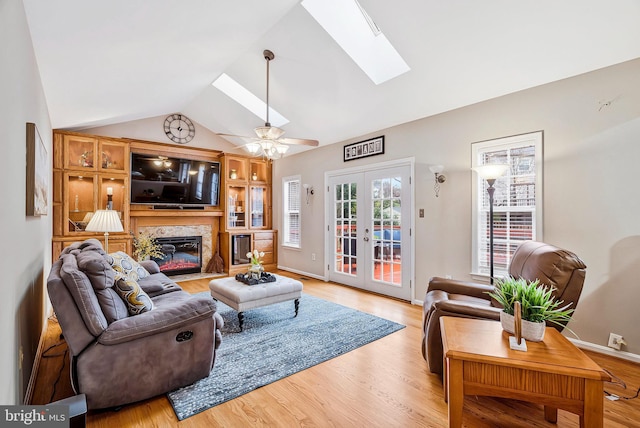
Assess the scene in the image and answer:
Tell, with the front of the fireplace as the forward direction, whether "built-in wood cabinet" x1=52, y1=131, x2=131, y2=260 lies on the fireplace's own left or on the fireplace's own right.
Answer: on the fireplace's own right

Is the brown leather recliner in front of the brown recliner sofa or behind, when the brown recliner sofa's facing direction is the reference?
in front

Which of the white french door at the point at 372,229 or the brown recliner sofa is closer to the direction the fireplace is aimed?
the brown recliner sofa

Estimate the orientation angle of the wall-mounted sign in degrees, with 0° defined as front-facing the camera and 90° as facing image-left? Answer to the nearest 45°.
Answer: approximately 45°

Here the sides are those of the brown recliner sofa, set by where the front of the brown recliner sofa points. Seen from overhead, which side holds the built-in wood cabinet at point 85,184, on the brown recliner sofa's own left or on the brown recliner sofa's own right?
on the brown recliner sofa's own left

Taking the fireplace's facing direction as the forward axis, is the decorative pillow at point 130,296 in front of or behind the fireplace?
in front

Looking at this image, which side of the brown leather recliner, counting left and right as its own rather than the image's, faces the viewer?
left

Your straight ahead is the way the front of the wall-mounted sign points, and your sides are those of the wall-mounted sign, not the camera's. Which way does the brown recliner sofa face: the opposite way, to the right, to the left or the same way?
the opposite way

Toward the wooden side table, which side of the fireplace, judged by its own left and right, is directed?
front

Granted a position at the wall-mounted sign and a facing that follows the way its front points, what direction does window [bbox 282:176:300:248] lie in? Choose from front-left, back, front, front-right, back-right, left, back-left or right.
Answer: right
